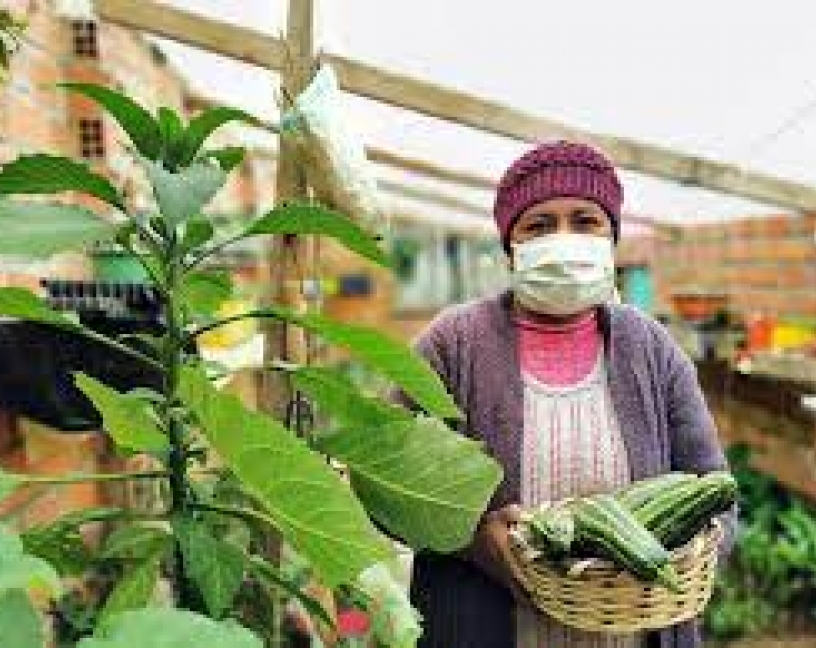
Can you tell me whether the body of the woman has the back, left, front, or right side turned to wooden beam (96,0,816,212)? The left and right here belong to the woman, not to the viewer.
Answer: back

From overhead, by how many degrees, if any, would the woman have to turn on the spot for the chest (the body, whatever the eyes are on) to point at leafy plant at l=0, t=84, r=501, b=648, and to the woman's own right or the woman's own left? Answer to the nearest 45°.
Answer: approximately 45° to the woman's own right

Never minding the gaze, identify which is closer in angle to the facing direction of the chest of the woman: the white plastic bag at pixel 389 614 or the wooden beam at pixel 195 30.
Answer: the white plastic bag

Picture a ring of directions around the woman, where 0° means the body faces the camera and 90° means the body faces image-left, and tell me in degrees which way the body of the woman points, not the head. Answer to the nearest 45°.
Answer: approximately 0°

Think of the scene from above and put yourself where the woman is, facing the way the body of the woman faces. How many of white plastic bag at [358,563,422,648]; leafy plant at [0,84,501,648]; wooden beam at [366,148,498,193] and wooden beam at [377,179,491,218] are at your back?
2

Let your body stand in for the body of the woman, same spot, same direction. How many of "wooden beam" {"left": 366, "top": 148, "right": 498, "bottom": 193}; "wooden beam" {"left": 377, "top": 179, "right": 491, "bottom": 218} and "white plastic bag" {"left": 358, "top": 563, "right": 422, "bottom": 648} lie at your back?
2

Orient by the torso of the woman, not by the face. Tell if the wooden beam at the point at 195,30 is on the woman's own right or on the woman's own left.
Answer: on the woman's own right

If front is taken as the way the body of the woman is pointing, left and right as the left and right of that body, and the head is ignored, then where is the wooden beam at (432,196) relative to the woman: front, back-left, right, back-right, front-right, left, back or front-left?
back

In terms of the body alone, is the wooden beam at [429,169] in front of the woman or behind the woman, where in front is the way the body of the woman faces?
behind

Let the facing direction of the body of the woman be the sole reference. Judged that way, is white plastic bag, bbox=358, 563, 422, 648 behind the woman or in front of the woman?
in front
